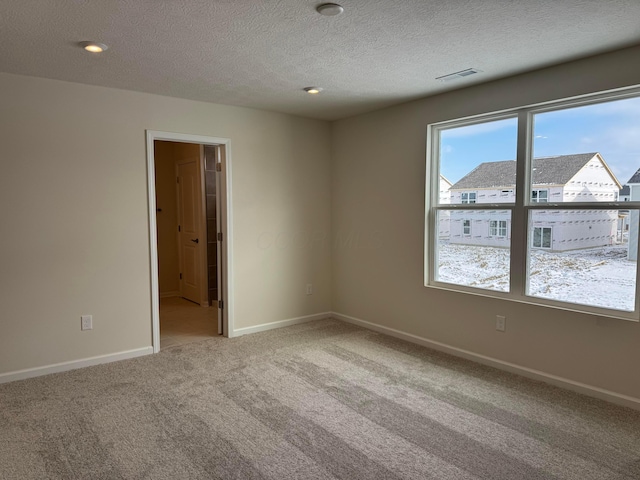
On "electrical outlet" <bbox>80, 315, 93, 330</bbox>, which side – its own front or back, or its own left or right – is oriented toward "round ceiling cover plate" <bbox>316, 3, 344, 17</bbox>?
front

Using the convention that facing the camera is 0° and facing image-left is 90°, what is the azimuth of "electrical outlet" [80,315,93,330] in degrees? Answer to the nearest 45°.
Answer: approximately 315°

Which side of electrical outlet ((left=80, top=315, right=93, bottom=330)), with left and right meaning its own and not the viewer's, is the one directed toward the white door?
left
